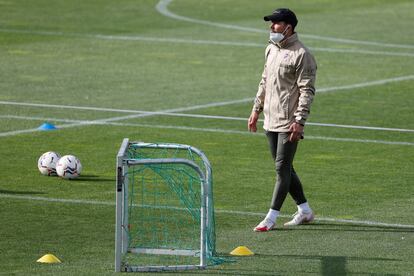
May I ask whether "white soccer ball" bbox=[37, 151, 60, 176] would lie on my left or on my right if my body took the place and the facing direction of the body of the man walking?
on my right

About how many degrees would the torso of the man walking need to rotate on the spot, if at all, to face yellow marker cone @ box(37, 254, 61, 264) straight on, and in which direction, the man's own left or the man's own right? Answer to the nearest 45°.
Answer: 0° — they already face it

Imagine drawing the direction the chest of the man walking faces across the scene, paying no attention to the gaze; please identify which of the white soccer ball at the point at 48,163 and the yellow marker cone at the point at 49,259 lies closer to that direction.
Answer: the yellow marker cone

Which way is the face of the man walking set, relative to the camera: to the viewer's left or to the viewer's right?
to the viewer's left

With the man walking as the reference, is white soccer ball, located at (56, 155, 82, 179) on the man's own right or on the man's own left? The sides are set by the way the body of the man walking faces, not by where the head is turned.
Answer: on the man's own right

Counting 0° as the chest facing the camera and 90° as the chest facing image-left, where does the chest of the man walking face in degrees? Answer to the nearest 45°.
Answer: approximately 45°
